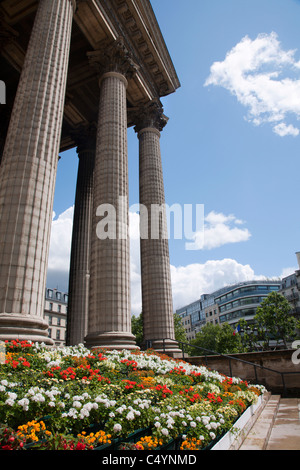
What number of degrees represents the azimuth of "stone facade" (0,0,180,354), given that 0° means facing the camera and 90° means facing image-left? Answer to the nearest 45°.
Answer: approximately 315°

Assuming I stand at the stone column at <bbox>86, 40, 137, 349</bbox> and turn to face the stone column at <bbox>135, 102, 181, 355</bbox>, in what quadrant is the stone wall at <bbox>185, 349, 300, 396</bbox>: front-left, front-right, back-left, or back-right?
front-right

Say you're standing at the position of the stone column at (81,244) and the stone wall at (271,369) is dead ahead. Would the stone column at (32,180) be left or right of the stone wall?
right

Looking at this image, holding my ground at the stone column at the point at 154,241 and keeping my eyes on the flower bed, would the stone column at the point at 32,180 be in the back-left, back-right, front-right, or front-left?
front-right

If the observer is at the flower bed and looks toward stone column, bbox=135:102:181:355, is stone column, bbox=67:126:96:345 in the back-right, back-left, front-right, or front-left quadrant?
front-left
